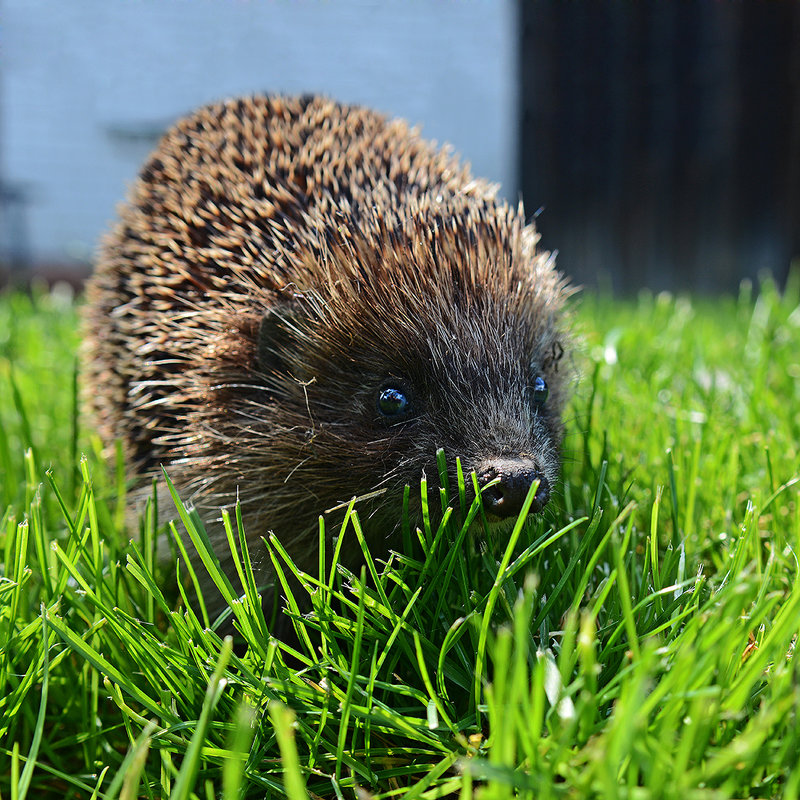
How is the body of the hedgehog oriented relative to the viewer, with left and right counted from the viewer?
facing the viewer and to the right of the viewer
